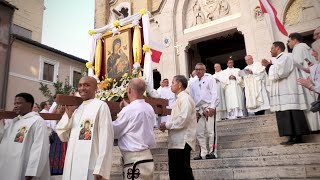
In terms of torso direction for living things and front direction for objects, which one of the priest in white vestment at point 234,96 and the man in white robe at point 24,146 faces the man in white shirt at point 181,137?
the priest in white vestment

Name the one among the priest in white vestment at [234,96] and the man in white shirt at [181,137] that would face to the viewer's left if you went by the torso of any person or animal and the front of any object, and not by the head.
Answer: the man in white shirt

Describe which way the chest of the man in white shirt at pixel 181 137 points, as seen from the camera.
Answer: to the viewer's left

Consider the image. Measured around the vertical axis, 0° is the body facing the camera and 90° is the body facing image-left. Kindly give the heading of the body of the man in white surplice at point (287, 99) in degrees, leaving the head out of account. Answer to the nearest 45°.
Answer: approximately 90°

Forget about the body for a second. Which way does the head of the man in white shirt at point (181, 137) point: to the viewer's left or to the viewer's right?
to the viewer's left

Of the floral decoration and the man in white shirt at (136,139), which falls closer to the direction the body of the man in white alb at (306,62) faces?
the floral decoration

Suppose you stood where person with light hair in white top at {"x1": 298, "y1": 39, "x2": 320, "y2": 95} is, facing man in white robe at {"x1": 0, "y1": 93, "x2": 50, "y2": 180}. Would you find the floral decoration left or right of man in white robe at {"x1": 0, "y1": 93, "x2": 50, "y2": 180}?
right

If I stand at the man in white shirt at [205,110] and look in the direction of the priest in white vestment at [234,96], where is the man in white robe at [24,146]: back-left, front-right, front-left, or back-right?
back-left

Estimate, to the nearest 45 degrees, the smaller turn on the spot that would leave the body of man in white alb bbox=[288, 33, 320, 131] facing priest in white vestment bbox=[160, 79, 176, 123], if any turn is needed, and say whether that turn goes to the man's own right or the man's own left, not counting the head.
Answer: approximately 45° to the man's own right
